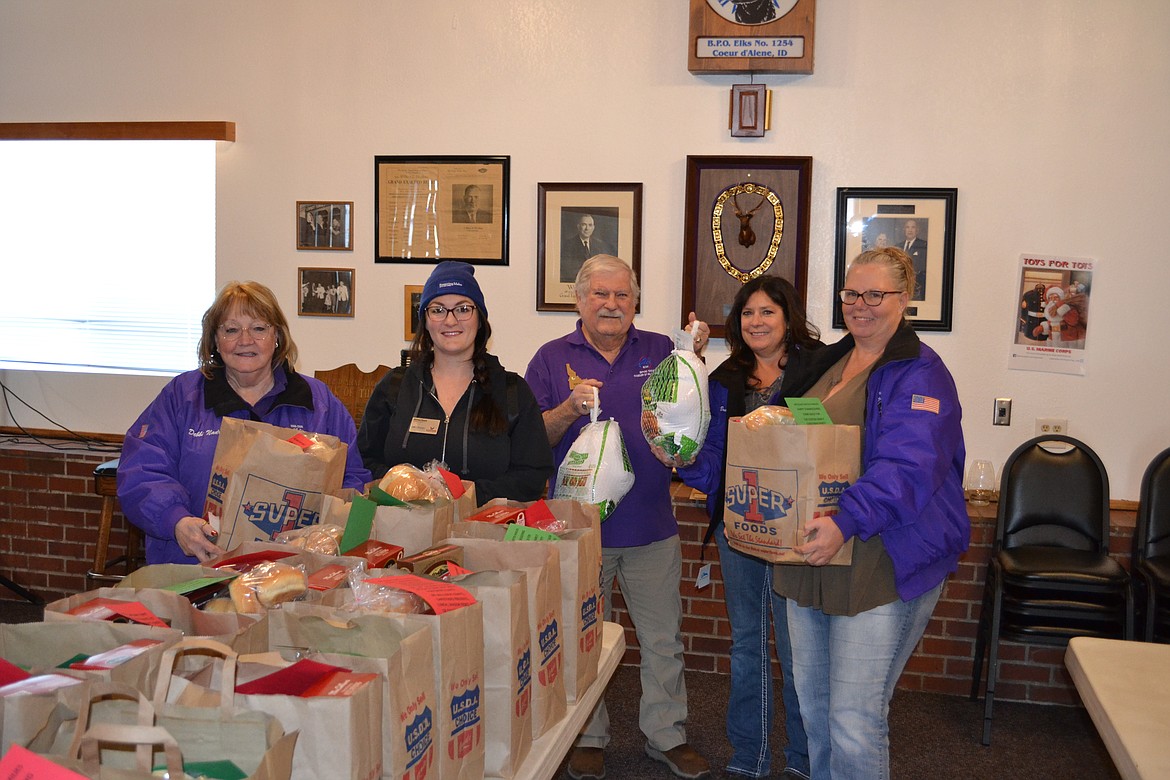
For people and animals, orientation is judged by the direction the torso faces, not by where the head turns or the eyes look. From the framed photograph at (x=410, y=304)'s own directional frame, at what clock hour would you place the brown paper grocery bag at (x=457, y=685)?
The brown paper grocery bag is roughly at 12 o'clock from the framed photograph.

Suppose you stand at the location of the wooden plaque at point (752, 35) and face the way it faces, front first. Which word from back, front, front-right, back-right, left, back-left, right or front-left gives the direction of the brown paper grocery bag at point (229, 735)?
front

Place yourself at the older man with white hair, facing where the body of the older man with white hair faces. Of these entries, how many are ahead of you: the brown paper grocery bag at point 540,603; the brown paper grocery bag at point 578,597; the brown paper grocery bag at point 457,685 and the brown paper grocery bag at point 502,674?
4

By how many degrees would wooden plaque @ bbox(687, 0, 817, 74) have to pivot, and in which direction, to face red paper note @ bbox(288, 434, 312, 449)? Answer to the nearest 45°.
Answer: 0° — it already faces it

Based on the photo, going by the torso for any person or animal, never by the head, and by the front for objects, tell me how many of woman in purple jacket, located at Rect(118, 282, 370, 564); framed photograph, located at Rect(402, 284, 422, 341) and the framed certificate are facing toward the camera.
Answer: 3

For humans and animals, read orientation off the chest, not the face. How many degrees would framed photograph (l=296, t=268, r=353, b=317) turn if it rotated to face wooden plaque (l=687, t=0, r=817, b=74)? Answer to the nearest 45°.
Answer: approximately 45° to its left

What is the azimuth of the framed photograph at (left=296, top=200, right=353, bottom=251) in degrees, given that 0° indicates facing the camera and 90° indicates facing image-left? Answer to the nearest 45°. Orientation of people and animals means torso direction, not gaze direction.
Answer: approximately 0°

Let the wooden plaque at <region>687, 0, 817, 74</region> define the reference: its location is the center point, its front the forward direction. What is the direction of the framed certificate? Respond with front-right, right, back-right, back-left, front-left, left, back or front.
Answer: right

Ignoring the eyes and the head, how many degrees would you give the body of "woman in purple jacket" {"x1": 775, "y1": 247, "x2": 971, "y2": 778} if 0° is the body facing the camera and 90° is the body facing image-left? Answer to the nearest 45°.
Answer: approximately 45°

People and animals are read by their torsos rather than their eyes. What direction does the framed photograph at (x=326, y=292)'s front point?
toward the camera

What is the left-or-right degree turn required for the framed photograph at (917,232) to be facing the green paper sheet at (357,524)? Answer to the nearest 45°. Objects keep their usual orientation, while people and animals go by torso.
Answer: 0° — it already faces it

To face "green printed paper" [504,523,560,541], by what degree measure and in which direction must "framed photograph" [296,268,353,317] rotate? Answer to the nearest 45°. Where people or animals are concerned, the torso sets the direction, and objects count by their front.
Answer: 0° — it already faces it

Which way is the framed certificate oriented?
toward the camera

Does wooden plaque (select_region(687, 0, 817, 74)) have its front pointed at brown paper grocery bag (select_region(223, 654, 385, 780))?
yes
